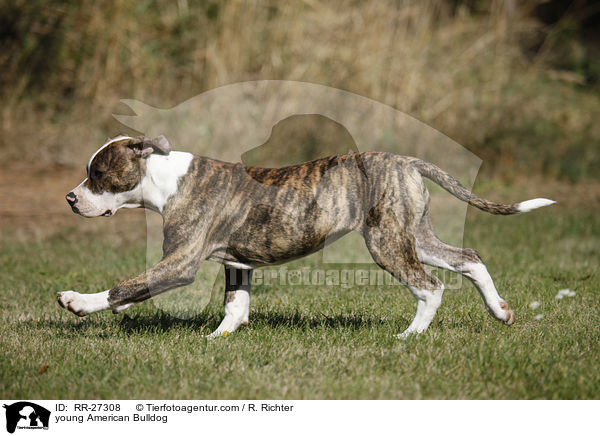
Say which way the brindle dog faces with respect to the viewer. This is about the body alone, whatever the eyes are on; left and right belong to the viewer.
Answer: facing to the left of the viewer
